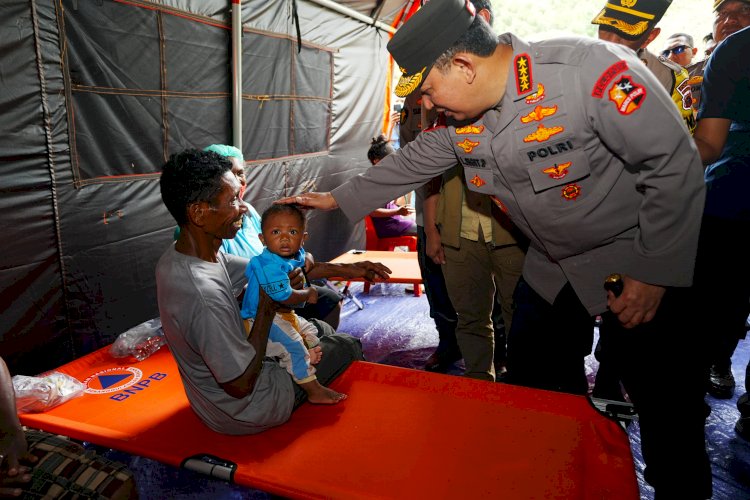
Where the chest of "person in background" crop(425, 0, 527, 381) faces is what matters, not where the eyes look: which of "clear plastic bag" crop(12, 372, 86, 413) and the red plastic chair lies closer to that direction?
the clear plastic bag

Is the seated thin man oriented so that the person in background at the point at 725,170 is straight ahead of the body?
yes

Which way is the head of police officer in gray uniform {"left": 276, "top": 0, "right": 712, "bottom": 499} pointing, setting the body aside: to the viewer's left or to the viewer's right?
to the viewer's left

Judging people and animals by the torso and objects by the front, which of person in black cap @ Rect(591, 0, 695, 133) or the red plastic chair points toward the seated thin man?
the person in black cap

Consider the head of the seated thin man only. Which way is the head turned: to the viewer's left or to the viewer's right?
to the viewer's right

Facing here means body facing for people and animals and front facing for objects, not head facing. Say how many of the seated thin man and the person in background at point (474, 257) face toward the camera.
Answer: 1

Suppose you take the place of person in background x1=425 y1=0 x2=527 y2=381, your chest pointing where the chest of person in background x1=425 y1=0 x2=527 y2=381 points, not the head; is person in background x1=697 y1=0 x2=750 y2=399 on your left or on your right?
on your left

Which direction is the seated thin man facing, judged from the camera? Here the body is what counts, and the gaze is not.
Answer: to the viewer's right

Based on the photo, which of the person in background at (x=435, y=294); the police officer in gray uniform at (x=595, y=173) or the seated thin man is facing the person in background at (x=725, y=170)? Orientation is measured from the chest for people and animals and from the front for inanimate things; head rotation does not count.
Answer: the seated thin man
